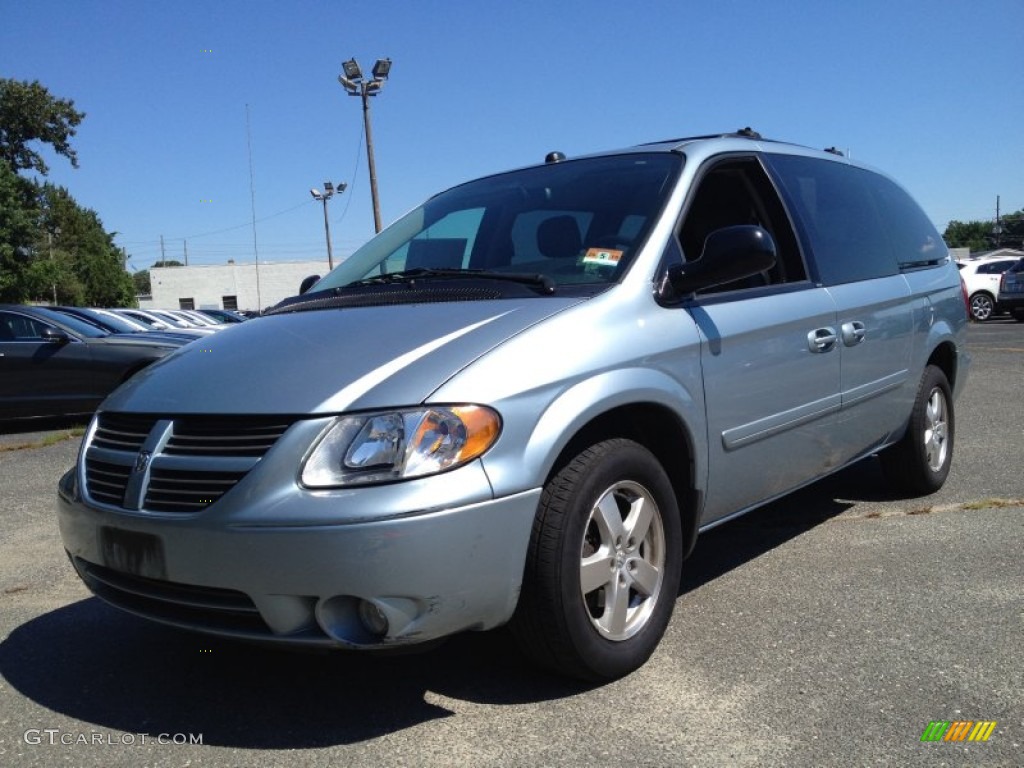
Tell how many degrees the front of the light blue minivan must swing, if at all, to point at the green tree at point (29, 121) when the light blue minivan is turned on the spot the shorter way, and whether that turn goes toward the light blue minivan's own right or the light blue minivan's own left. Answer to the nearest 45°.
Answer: approximately 90° to the light blue minivan's own right

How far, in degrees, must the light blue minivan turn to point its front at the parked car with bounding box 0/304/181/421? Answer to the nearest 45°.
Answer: approximately 90° to its right

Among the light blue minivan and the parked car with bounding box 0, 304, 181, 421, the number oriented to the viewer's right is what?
1

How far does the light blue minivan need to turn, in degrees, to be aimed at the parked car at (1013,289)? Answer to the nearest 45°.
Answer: approximately 180°

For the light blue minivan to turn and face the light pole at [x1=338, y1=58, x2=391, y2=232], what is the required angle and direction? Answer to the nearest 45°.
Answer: approximately 135° to its right

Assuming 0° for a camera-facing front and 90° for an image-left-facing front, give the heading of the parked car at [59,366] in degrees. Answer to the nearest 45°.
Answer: approximately 270°

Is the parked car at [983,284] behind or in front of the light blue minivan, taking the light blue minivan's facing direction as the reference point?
behind
